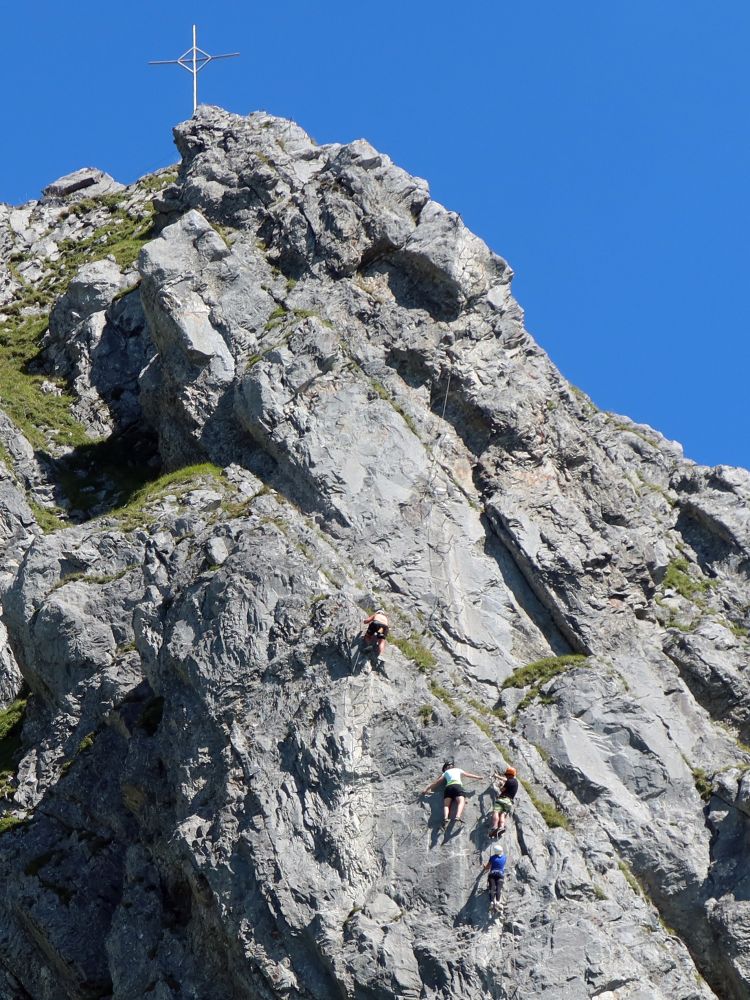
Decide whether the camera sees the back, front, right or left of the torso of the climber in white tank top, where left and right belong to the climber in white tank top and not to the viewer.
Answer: back

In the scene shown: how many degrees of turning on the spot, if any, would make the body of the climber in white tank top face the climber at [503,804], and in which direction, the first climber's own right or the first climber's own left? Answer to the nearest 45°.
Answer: approximately 90° to the first climber's own right

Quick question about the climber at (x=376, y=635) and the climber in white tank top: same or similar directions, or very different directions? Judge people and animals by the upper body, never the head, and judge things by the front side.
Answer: same or similar directions

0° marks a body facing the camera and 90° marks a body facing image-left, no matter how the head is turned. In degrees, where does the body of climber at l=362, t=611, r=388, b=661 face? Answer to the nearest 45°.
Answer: approximately 180°

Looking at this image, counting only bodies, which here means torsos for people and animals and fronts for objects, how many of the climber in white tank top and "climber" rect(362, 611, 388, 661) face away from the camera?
2
